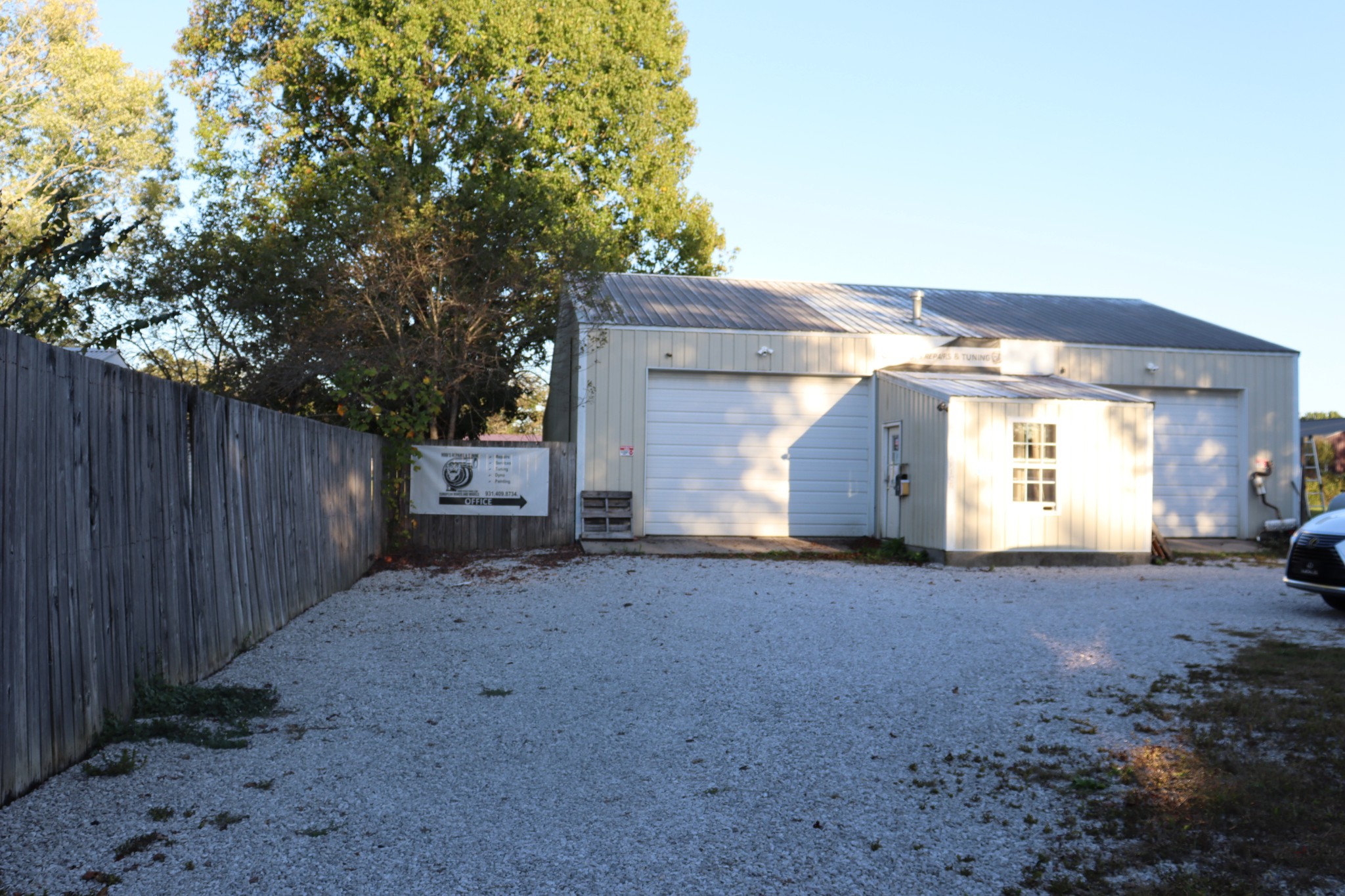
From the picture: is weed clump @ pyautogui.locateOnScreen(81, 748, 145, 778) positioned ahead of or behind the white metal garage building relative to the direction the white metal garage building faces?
ahead

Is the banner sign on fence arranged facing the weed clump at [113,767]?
yes

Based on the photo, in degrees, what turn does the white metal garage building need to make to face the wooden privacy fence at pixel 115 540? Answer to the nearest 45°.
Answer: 0° — it already faces it

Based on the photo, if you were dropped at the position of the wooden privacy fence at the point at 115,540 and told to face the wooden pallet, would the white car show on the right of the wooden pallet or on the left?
right

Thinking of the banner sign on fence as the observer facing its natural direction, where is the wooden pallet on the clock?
The wooden pallet is roughly at 9 o'clock from the banner sign on fence.

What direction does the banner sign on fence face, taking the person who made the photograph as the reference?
facing the viewer

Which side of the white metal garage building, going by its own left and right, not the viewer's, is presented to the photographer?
front

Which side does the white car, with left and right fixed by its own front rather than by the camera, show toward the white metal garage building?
right

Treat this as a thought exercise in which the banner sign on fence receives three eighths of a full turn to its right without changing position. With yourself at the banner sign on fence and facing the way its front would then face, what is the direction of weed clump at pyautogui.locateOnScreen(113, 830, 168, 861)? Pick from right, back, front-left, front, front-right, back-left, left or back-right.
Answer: back-left

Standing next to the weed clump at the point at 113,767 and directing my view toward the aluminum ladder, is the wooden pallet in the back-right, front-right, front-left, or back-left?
front-left

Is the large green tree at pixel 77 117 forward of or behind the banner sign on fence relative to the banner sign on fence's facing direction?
behind

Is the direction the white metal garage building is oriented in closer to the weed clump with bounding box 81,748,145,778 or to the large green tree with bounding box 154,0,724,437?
the weed clump

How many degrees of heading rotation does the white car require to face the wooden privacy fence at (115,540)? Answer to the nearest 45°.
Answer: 0° — it already faces it
